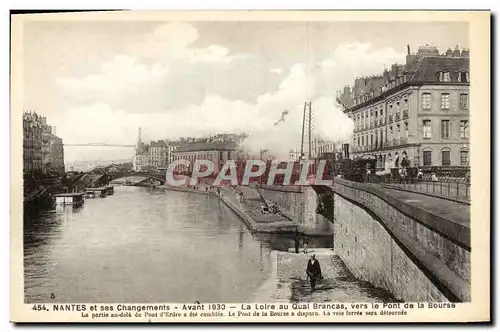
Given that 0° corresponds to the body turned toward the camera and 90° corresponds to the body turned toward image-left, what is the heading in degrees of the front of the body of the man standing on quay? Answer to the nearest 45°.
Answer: approximately 0°

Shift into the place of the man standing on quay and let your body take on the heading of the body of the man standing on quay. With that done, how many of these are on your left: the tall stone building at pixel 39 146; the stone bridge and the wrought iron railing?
1

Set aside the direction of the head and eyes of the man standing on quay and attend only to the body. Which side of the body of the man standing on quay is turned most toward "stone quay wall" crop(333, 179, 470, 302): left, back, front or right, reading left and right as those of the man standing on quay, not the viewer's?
left

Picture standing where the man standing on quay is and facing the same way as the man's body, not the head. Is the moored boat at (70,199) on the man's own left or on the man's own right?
on the man's own right
